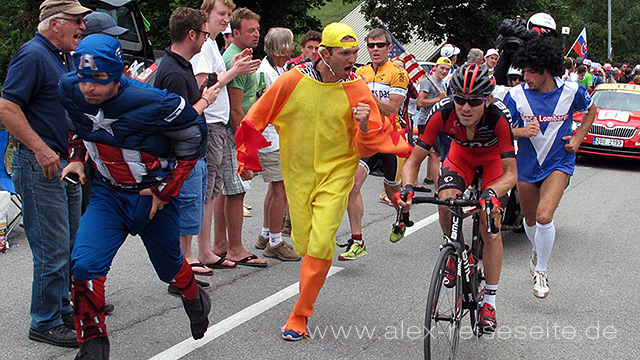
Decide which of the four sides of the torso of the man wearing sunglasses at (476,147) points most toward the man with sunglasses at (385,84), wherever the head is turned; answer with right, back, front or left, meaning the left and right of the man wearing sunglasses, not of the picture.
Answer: back

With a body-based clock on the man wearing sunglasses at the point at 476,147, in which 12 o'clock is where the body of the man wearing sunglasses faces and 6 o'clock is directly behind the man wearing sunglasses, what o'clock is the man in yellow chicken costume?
The man in yellow chicken costume is roughly at 3 o'clock from the man wearing sunglasses.

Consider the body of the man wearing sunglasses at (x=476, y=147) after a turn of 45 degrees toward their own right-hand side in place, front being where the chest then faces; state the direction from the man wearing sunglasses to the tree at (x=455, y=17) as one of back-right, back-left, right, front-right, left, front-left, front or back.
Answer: back-right

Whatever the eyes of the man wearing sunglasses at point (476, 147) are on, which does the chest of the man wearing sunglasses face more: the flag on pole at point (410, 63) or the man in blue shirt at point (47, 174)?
the man in blue shirt

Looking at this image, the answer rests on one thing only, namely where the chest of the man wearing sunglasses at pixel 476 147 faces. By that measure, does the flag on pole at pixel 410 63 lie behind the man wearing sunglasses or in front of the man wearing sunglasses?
behind

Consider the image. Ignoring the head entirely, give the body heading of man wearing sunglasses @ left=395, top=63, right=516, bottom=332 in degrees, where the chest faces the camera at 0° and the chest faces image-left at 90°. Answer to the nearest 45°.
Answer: approximately 0°

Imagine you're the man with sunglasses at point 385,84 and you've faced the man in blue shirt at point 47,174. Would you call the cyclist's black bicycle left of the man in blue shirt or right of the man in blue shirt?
left

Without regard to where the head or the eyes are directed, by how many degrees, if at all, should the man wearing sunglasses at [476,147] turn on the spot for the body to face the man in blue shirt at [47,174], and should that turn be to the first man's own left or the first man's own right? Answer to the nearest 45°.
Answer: approximately 90° to the first man's own right

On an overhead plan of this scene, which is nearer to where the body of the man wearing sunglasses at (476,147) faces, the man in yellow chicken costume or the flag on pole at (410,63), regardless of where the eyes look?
the man in yellow chicken costume

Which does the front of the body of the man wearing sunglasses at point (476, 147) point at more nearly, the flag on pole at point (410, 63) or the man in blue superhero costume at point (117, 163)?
the man in blue superhero costume

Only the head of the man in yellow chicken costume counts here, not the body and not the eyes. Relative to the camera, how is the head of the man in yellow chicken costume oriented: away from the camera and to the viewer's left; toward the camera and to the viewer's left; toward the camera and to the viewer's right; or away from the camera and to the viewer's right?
toward the camera and to the viewer's right
